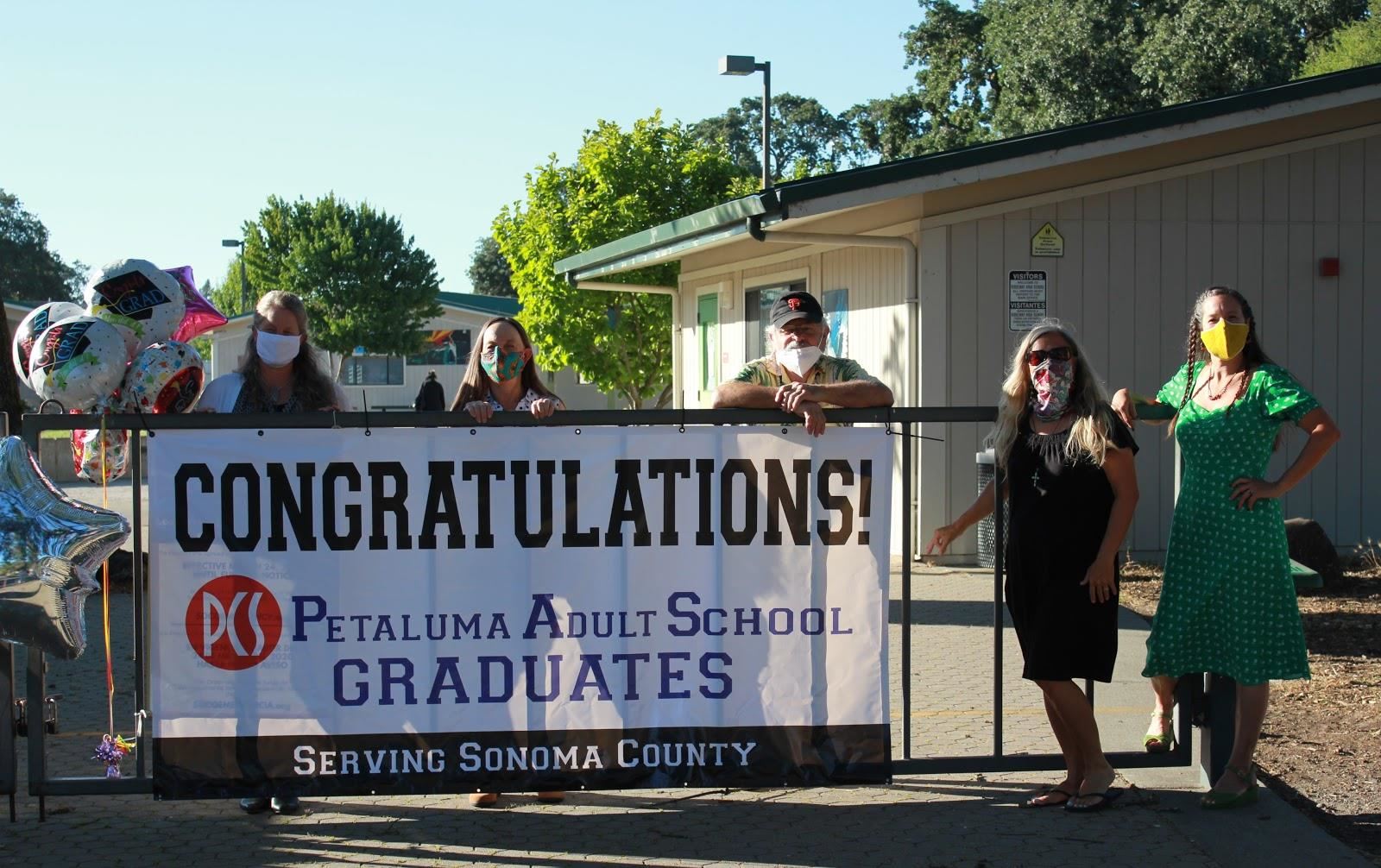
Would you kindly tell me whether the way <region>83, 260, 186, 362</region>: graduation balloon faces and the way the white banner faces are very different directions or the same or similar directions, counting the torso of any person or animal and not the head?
same or similar directions

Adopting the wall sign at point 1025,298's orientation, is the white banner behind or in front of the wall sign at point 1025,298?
in front

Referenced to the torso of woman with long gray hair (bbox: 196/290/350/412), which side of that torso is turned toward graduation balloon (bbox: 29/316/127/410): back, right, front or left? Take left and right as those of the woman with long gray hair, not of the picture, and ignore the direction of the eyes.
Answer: right

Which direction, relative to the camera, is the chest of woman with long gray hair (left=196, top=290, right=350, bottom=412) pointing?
toward the camera

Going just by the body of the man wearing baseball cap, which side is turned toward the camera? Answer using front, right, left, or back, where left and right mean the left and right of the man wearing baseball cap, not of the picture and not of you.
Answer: front

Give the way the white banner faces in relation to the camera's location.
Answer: facing the viewer

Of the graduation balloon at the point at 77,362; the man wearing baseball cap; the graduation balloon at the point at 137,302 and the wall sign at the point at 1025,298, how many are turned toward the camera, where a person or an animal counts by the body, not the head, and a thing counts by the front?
4

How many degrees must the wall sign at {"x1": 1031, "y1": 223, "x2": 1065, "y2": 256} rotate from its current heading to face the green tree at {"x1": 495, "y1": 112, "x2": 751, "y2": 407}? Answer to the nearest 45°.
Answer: approximately 135° to its right

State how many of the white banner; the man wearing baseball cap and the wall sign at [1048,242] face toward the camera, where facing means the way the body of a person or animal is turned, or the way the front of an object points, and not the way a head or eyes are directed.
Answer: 3

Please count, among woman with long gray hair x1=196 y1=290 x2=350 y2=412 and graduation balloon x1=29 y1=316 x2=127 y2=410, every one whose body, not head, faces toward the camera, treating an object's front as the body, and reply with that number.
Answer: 2

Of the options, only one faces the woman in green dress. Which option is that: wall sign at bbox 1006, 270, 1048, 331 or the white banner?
the wall sign

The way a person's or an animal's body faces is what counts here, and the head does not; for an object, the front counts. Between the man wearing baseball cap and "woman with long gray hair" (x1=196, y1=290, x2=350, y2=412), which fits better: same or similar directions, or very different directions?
same or similar directions

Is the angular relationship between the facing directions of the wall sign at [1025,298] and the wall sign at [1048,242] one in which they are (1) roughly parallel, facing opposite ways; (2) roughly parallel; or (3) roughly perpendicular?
roughly parallel

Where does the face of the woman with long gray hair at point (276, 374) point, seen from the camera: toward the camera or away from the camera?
toward the camera

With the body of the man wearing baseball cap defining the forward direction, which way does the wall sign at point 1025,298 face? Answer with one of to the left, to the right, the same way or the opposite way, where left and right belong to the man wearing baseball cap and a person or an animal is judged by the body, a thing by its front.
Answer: the same way

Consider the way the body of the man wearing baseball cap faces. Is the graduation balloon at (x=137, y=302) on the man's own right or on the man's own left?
on the man's own right

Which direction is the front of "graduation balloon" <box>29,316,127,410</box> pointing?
toward the camera
